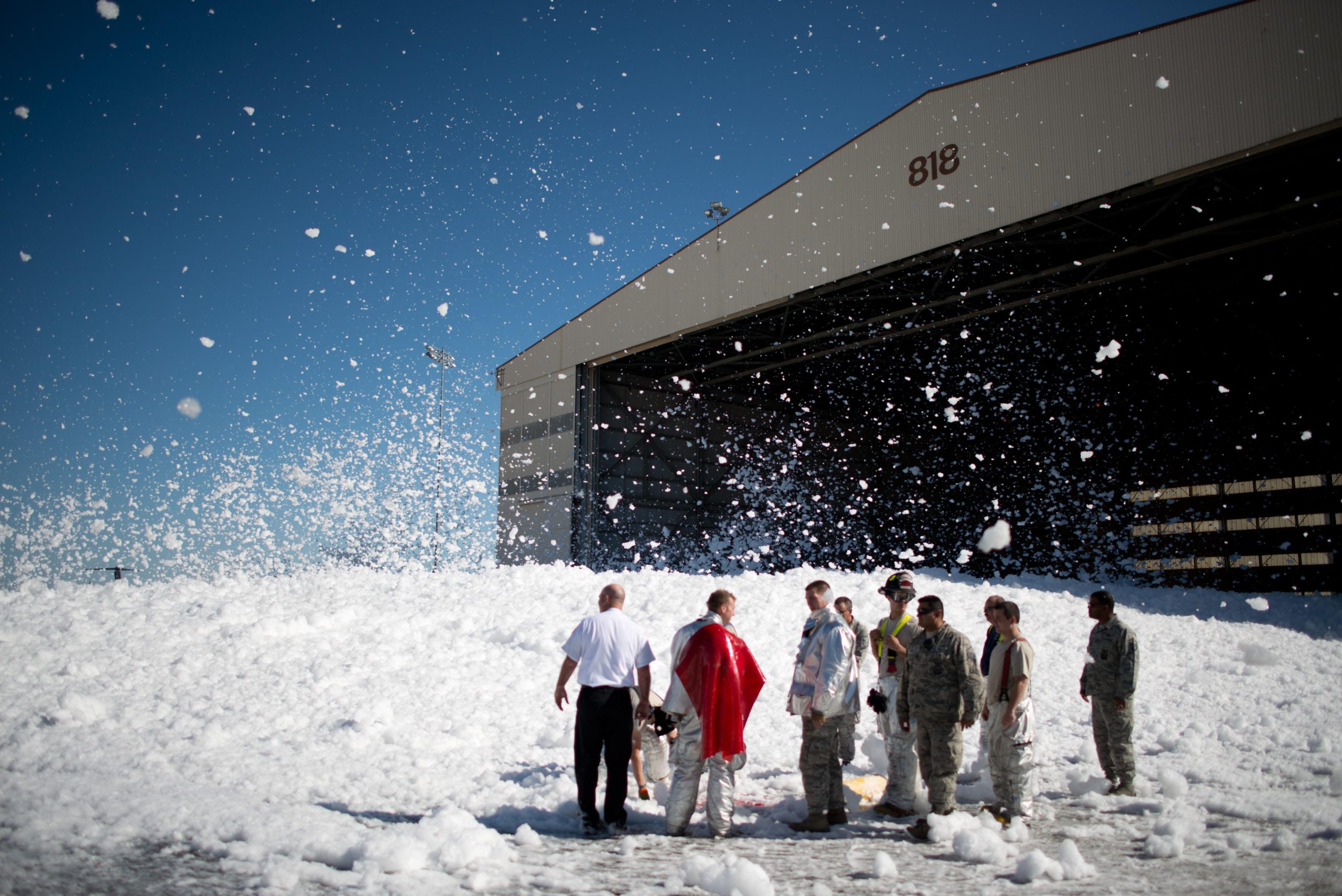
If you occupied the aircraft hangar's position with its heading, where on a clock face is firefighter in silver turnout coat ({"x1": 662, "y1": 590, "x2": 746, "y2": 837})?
The firefighter in silver turnout coat is roughly at 11 o'clock from the aircraft hangar.

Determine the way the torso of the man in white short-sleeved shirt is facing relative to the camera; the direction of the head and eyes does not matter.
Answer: away from the camera

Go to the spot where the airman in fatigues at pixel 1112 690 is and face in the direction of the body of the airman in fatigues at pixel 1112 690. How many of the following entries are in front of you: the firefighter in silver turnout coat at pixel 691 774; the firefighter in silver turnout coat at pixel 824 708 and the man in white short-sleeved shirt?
3

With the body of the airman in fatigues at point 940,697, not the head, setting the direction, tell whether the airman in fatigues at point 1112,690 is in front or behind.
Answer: behind

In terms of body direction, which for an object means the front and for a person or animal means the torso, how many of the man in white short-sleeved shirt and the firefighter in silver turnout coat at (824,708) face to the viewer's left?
1

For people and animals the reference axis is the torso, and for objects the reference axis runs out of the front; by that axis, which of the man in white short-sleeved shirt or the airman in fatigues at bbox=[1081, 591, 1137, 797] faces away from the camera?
the man in white short-sleeved shirt

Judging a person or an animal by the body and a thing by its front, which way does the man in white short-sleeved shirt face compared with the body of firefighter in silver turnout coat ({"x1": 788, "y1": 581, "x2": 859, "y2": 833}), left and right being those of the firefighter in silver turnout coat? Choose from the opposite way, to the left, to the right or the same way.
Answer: to the right

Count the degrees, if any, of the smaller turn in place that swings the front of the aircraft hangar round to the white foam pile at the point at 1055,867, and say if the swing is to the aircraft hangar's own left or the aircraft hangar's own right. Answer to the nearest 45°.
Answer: approximately 45° to the aircraft hangar's own left

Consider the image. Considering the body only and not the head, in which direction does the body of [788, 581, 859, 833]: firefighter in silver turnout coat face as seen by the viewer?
to the viewer's left

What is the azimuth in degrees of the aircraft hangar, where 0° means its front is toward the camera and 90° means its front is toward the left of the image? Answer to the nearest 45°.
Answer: approximately 45°

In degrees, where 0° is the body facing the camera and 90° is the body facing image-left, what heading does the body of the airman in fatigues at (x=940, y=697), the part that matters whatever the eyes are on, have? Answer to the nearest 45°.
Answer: approximately 45°
